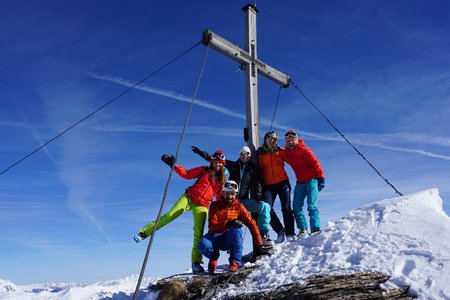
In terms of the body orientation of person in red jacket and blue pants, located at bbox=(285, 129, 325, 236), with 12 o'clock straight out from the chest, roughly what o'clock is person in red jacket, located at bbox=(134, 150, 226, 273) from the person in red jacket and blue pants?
The person in red jacket is roughly at 1 o'clock from the person in red jacket and blue pants.

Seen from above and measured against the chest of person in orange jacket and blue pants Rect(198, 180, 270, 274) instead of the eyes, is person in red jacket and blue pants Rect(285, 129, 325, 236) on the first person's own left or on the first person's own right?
on the first person's own left

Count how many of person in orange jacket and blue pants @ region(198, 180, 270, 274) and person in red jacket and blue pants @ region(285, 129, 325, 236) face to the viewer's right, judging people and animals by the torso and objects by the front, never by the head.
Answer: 0

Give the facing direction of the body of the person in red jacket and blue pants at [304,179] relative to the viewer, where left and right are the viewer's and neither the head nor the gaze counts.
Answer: facing the viewer and to the left of the viewer
